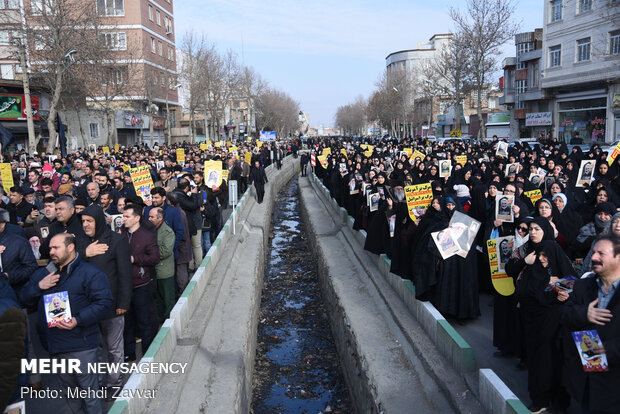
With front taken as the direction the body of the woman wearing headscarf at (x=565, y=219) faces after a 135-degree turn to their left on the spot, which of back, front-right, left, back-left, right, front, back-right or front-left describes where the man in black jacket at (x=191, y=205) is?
back

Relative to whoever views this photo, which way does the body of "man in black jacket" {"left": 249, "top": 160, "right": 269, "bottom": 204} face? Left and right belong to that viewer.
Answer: facing the viewer

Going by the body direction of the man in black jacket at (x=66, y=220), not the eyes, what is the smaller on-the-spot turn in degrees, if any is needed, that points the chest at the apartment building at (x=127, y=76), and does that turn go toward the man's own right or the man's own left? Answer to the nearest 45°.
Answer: approximately 135° to the man's own right

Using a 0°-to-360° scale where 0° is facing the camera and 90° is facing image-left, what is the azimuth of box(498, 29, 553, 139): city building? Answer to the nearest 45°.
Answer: approximately 45°

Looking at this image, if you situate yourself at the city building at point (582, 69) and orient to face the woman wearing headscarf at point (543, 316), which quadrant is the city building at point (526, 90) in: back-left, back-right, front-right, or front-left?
back-right

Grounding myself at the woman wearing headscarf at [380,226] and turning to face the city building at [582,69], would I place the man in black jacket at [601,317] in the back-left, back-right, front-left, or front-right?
back-right

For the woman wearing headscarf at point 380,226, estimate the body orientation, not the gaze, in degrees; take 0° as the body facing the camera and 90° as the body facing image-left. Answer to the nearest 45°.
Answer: approximately 45°

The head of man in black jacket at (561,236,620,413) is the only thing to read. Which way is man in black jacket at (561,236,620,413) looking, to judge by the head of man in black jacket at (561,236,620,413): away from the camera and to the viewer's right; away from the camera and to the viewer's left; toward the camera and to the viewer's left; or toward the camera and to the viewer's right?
toward the camera and to the viewer's left

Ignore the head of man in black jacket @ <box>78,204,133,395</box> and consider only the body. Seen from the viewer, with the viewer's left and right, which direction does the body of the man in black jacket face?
facing the viewer and to the left of the viewer

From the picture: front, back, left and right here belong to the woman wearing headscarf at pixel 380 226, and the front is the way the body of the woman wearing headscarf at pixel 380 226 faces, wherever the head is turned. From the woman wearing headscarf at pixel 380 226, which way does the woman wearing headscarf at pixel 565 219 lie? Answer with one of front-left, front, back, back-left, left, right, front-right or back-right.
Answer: left

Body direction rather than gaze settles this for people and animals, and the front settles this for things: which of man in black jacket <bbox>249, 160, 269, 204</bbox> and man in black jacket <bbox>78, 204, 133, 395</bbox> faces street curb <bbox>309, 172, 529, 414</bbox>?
man in black jacket <bbox>249, 160, 269, 204</bbox>

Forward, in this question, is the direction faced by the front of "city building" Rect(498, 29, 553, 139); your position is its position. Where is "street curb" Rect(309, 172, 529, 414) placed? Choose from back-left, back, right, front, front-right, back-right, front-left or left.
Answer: front-left

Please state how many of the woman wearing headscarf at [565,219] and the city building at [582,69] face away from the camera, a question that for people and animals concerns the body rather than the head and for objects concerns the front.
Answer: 0

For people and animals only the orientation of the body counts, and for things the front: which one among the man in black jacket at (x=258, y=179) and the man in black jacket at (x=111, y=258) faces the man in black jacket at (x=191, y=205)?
the man in black jacket at (x=258, y=179)
